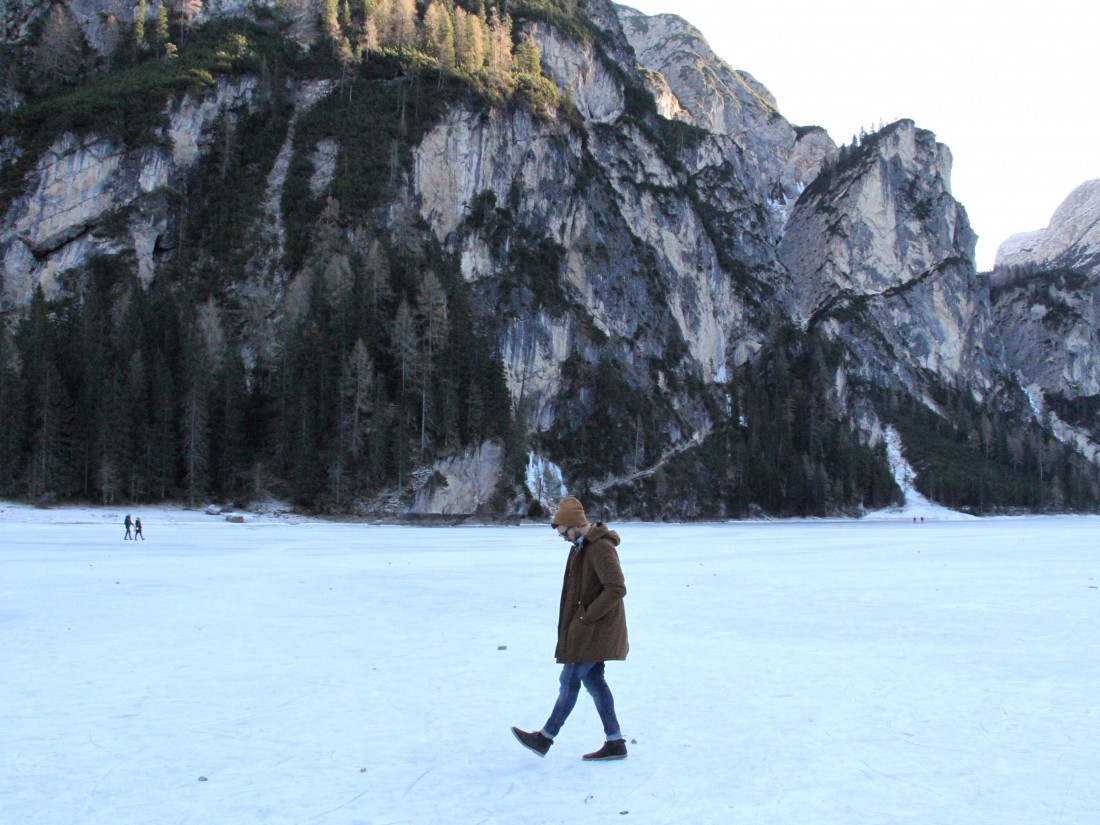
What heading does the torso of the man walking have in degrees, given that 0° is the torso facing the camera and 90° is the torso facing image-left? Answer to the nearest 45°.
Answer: approximately 90°

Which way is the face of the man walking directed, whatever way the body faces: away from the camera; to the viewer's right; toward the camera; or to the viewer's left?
to the viewer's left

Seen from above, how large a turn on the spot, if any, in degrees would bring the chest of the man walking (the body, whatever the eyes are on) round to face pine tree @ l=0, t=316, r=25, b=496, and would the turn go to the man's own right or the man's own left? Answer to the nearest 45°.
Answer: approximately 45° to the man's own right
